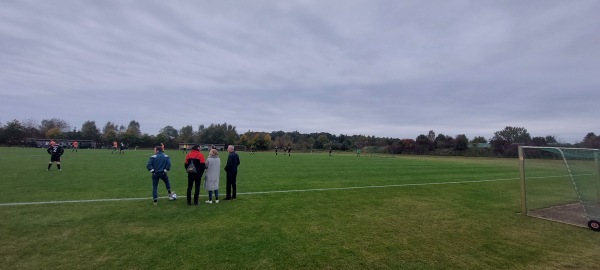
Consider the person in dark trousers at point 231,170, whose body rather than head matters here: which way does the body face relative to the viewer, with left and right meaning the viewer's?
facing away from the viewer and to the left of the viewer

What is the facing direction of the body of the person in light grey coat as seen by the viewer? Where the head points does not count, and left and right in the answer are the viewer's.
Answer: facing away from the viewer

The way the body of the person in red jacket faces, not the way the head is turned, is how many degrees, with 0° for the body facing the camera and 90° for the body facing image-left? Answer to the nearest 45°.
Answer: approximately 180°

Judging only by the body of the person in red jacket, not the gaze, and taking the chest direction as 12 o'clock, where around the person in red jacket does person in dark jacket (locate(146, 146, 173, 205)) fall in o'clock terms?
The person in dark jacket is roughly at 10 o'clock from the person in red jacket.

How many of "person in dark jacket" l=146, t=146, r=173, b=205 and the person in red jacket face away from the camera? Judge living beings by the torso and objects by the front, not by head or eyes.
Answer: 2

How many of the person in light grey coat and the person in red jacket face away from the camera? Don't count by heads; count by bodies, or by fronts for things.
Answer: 2

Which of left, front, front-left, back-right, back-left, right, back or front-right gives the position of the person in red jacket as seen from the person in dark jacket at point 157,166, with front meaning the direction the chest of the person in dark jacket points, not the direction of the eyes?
back-right

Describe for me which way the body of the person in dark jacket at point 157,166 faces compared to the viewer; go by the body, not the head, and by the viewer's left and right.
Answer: facing away from the viewer

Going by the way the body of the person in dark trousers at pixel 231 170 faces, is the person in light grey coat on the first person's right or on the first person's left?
on the first person's left

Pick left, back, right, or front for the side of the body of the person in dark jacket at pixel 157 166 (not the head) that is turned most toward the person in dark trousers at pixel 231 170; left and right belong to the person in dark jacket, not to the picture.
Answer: right

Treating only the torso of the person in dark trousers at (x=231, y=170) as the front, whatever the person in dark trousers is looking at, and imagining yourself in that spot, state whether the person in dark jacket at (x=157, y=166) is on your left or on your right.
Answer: on your left
